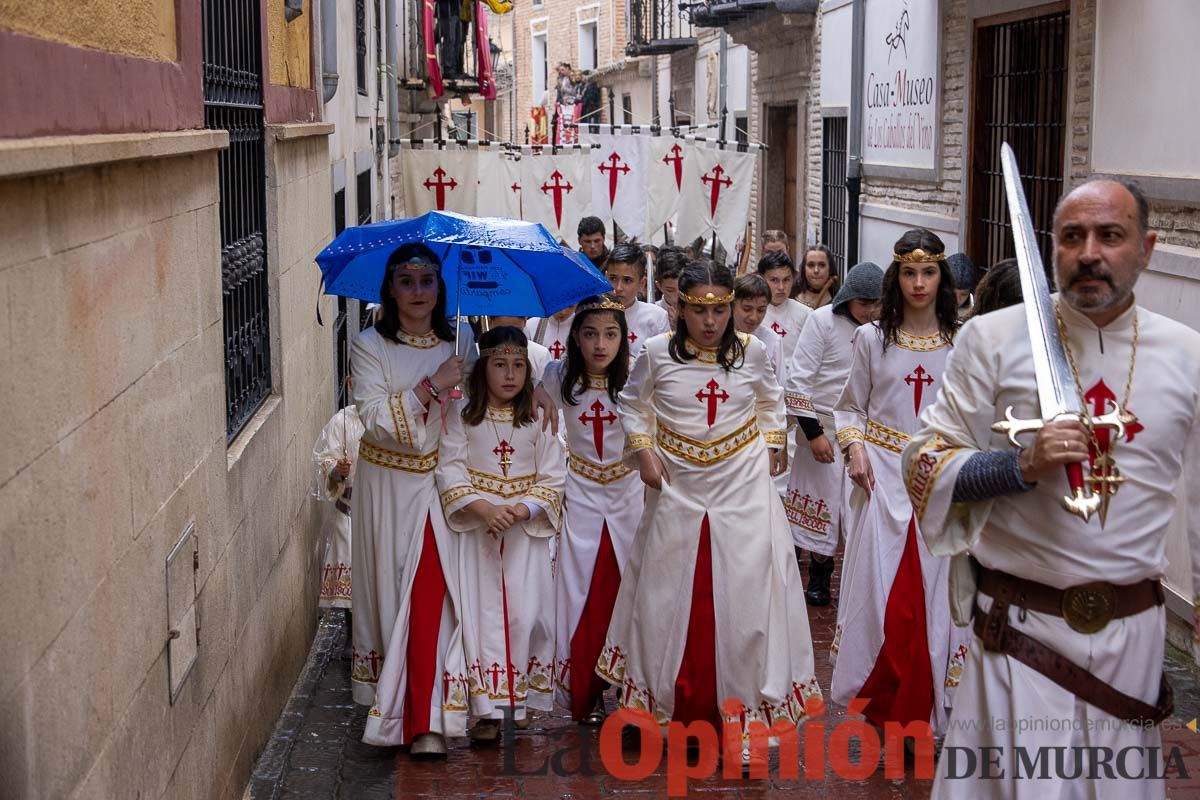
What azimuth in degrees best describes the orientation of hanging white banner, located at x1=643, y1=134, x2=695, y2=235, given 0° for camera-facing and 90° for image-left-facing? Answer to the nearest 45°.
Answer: approximately 0°

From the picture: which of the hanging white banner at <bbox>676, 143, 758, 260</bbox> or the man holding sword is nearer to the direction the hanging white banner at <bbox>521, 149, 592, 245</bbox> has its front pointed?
the man holding sword

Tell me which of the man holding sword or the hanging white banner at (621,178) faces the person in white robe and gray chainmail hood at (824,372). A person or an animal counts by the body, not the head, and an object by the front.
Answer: the hanging white banner

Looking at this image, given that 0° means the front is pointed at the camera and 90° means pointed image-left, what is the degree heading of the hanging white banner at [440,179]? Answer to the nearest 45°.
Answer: approximately 0°

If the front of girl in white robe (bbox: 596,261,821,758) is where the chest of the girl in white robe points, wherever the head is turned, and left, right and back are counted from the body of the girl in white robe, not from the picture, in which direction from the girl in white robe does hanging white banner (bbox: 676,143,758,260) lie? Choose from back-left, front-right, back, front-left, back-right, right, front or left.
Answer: back
